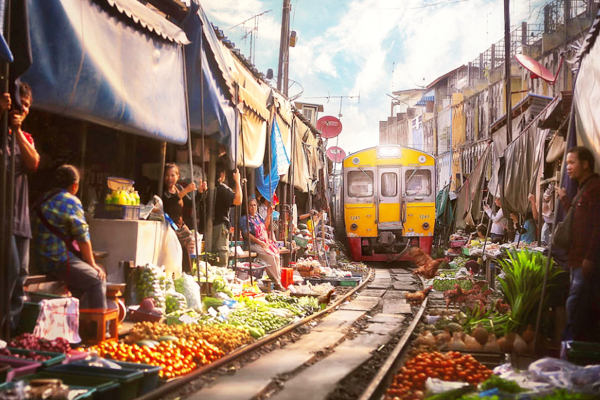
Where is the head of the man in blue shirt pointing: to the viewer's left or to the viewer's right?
to the viewer's right

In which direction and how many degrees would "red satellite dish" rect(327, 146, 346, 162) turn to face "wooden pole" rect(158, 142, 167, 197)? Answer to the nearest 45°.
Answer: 0° — it already faces it

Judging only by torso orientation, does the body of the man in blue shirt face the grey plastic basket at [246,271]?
yes

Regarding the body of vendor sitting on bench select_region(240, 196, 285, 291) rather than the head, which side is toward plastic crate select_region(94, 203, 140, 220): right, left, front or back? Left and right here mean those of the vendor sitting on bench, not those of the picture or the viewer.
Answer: right

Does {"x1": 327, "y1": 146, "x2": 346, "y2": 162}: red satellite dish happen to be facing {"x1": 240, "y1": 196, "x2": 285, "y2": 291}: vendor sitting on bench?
yes

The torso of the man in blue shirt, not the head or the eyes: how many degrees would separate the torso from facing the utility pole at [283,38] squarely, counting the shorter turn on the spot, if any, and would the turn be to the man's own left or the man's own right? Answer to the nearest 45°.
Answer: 0° — they already face it

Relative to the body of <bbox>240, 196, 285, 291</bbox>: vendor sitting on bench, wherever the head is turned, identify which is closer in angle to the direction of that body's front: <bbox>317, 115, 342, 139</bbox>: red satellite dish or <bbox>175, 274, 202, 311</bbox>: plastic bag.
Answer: the plastic bag

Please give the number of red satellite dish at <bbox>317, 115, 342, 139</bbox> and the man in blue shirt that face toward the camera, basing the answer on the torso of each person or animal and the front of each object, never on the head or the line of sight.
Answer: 1
